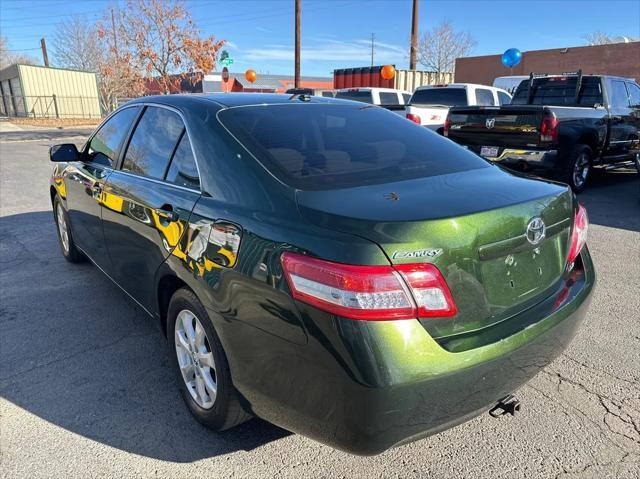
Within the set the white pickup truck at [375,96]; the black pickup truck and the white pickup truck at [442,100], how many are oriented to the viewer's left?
0

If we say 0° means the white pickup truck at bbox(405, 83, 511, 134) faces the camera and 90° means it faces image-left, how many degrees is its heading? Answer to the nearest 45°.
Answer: approximately 225°

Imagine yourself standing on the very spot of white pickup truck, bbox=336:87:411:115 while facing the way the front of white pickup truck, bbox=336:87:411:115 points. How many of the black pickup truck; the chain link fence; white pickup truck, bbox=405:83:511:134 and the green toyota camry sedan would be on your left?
1

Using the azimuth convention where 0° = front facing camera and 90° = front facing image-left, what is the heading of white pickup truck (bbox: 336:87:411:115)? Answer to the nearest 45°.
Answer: approximately 225°

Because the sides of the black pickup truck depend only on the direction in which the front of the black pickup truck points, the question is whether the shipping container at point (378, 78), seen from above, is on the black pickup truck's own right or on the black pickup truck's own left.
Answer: on the black pickup truck's own left

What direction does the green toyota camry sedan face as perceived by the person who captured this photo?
facing away from the viewer and to the left of the viewer

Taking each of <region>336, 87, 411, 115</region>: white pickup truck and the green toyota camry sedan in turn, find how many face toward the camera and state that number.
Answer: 0

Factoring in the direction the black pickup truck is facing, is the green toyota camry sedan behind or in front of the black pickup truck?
behind

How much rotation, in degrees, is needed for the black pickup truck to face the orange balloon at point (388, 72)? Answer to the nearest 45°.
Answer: approximately 90° to its left

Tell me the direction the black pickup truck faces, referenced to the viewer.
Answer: facing away from the viewer and to the right of the viewer

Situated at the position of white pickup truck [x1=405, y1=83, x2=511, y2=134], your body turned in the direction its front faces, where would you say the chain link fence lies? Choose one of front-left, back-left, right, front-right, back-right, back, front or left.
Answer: left

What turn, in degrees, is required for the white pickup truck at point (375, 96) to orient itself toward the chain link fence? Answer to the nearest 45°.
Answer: approximately 90° to its left

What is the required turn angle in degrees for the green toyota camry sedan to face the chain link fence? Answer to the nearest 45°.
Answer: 0° — it already faces it

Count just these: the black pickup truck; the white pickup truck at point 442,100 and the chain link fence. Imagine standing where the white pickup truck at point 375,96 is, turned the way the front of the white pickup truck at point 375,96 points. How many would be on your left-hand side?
1
